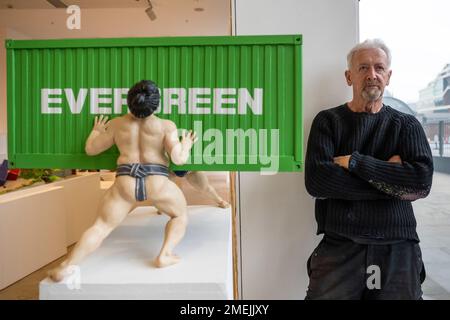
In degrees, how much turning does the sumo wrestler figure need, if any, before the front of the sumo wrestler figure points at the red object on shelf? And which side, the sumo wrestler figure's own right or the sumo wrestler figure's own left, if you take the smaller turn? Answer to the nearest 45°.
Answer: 0° — it already faces it

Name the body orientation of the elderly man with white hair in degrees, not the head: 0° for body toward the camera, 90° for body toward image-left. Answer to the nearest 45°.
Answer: approximately 0°

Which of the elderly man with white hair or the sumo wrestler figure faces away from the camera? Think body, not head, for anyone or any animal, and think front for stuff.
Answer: the sumo wrestler figure

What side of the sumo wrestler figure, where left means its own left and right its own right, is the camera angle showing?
back

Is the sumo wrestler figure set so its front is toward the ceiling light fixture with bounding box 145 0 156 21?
yes

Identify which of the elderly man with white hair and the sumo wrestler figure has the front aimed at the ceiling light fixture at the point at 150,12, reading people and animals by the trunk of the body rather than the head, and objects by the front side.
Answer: the sumo wrestler figure

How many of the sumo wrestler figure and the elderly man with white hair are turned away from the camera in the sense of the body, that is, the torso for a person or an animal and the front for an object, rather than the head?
1

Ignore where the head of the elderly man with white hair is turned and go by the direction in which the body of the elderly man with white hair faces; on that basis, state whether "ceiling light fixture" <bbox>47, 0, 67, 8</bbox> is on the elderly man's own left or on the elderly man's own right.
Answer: on the elderly man's own right
